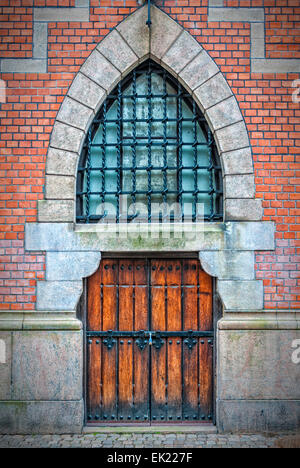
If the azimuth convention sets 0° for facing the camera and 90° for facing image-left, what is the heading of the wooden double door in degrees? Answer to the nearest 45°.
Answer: approximately 0°
